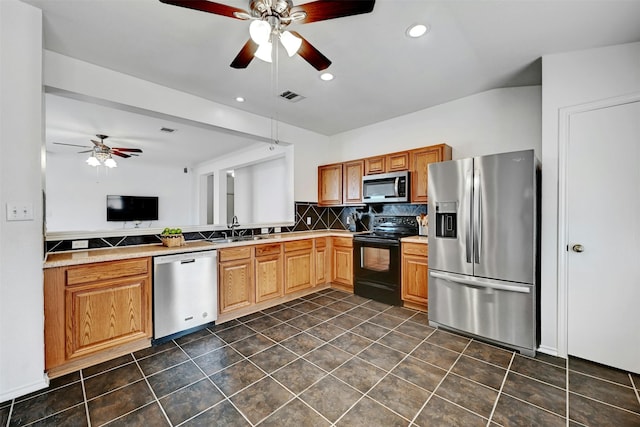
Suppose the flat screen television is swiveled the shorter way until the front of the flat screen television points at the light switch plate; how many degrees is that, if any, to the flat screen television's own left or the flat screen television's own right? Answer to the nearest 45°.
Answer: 0° — it already faces it

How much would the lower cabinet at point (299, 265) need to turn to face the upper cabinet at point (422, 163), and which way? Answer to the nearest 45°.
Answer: approximately 45° to its left

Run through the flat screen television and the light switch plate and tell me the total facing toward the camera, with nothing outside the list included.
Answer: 2

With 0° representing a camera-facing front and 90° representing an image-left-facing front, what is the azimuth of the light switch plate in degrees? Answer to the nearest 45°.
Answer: approximately 0°

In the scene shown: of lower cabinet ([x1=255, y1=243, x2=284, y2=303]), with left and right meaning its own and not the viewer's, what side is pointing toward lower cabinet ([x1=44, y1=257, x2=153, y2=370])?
right

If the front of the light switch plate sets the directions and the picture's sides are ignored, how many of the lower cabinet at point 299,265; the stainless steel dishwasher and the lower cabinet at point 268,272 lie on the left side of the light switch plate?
3

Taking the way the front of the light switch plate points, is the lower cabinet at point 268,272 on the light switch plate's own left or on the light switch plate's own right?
on the light switch plate's own left

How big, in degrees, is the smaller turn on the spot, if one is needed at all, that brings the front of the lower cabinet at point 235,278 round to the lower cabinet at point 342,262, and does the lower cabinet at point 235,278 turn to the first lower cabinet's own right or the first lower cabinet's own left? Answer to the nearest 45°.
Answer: approximately 45° to the first lower cabinet's own left
